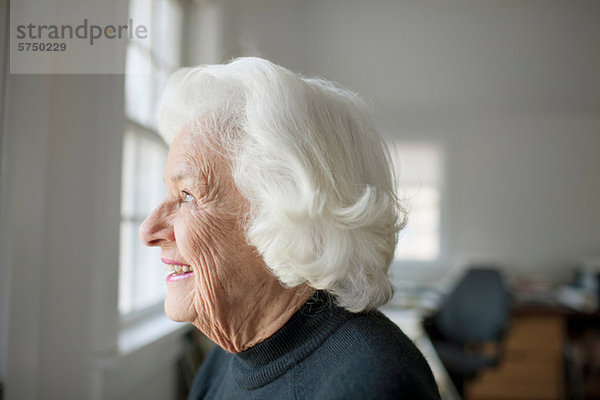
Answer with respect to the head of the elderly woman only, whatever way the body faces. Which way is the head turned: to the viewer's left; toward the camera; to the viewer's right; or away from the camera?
to the viewer's left

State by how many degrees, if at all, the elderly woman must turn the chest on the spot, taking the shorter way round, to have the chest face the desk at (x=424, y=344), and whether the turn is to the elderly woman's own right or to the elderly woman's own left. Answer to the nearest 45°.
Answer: approximately 135° to the elderly woman's own right

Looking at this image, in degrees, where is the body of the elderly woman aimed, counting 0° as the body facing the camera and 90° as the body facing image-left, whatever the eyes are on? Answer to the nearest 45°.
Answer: approximately 90°

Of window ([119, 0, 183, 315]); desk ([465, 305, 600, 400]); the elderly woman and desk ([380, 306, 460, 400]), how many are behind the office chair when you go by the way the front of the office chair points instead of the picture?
1

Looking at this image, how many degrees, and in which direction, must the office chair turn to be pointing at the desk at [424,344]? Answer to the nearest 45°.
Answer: approximately 45° to its left
